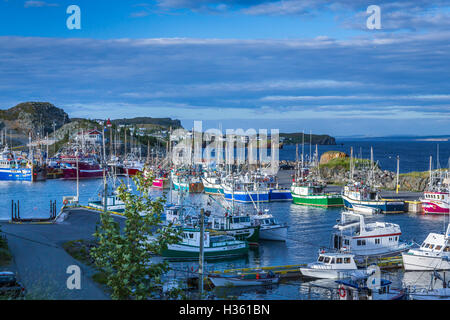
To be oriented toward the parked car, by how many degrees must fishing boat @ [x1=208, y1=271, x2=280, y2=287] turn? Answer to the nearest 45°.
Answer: approximately 45° to its left

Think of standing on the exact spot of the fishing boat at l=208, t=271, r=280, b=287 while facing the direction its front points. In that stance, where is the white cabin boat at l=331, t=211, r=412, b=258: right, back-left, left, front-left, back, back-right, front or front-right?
back-right

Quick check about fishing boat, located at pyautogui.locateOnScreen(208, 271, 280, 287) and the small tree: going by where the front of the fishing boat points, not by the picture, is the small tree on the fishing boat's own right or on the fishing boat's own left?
on the fishing boat's own left

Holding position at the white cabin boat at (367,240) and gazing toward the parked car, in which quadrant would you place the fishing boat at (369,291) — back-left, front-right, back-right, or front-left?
front-left

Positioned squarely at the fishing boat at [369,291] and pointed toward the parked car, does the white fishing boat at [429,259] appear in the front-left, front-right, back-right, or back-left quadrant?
back-right

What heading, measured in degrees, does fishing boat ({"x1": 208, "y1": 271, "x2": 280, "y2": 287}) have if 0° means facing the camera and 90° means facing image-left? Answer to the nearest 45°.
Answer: approximately 90°
